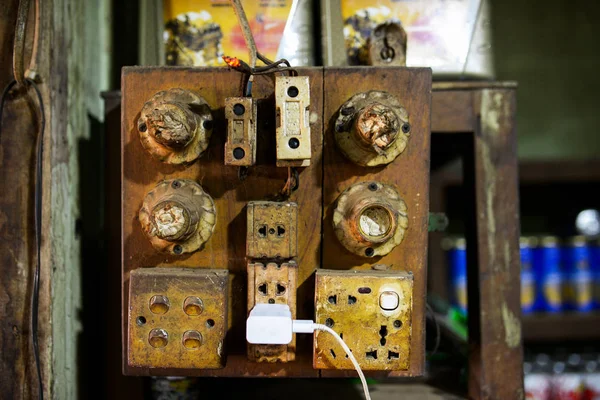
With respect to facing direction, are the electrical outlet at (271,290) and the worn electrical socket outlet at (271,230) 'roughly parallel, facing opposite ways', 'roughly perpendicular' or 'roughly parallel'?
roughly parallel

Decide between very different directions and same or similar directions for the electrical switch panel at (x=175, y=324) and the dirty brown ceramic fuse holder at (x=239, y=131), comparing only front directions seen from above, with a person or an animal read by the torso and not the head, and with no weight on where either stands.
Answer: same or similar directions

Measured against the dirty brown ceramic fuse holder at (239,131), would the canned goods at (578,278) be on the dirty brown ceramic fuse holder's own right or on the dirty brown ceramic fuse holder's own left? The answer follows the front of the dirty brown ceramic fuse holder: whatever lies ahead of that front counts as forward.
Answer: on the dirty brown ceramic fuse holder's own left

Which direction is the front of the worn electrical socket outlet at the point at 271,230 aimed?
toward the camera

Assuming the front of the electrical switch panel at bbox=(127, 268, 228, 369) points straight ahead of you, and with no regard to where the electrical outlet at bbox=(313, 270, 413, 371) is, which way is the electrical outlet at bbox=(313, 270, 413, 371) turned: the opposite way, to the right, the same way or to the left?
the same way

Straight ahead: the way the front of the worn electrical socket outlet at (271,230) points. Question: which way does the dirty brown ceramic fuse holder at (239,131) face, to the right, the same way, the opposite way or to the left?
the same way

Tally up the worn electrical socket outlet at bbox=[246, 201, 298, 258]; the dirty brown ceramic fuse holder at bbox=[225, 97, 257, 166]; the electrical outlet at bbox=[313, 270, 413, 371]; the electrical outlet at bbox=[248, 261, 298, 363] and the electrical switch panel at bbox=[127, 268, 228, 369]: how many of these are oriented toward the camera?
5

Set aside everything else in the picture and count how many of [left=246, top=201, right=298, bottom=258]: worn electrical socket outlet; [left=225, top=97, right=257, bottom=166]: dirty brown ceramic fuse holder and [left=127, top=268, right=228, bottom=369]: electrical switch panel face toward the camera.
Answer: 3

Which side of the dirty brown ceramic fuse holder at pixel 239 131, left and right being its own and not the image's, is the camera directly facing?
front

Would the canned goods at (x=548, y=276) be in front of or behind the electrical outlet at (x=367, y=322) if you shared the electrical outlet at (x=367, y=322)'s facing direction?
behind
